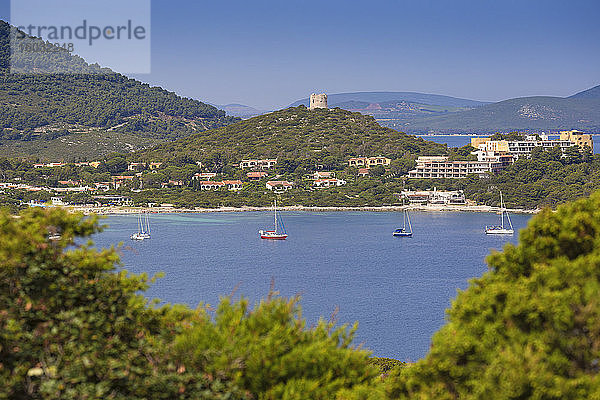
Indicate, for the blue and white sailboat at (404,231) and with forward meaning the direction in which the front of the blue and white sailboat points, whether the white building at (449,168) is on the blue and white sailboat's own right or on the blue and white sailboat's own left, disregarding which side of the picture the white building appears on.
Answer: on the blue and white sailboat's own left

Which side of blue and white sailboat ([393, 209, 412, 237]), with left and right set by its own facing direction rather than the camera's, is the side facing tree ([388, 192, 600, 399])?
right

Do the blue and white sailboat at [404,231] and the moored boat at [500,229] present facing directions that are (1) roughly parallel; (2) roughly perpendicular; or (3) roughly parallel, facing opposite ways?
roughly parallel

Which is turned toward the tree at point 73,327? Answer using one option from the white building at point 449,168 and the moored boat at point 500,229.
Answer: the white building

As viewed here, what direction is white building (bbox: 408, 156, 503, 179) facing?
toward the camera

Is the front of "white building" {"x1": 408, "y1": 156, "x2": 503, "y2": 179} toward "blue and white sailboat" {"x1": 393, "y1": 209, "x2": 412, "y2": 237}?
yes

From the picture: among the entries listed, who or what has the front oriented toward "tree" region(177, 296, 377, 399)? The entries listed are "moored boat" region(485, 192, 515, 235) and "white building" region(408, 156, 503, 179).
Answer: the white building

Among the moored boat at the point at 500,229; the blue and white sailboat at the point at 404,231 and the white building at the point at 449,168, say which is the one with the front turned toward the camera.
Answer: the white building

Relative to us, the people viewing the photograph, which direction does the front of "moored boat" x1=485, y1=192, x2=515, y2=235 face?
facing to the right of the viewer

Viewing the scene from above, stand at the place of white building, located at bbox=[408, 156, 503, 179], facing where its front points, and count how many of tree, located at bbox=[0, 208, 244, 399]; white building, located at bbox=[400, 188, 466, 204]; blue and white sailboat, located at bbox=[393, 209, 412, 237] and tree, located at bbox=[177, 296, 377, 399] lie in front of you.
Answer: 4

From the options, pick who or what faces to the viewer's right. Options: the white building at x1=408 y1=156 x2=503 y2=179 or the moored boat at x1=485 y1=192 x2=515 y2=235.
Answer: the moored boat

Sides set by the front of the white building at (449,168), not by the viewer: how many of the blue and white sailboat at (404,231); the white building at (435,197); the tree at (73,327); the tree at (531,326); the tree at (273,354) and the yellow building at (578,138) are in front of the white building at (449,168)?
5

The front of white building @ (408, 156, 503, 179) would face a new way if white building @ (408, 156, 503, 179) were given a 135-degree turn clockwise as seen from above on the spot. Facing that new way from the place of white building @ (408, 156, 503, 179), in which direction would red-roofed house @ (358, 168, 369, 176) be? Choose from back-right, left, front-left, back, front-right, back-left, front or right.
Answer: front-left

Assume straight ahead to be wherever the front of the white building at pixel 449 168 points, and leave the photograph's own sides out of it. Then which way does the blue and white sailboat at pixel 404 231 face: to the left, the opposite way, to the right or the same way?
to the left

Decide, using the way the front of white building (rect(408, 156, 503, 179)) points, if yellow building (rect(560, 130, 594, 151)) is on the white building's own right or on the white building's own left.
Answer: on the white building's own left

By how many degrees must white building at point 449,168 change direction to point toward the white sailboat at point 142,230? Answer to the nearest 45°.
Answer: approximately 45° to its right

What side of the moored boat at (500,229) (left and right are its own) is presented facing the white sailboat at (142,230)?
back
